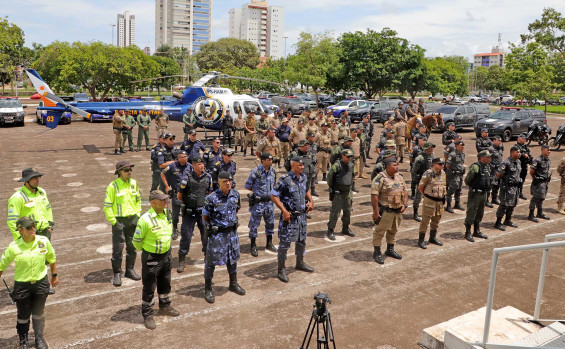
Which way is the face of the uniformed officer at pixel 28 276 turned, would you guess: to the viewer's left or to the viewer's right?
to the viewer's right

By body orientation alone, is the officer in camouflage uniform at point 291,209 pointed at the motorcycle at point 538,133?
no

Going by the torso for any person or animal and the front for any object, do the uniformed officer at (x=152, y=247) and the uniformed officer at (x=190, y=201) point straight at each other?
no

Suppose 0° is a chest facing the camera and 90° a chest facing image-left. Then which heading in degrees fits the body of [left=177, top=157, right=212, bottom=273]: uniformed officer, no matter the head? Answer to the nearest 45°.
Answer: approximately 315°

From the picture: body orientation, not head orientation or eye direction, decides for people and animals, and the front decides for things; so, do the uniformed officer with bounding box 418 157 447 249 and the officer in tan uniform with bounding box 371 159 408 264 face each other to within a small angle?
no

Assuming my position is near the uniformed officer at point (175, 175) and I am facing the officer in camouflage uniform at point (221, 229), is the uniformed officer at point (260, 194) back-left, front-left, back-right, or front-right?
front-left

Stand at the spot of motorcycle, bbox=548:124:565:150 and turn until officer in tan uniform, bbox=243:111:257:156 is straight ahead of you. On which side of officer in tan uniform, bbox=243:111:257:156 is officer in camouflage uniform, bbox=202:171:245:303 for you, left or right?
left

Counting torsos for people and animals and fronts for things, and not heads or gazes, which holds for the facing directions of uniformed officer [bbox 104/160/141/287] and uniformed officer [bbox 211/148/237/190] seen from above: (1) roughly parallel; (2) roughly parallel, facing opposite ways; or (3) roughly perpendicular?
roughly parallel

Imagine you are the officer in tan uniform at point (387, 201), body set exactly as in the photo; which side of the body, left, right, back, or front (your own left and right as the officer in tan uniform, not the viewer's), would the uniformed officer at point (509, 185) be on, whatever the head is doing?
left

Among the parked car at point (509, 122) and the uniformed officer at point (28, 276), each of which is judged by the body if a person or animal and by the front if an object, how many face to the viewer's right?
0

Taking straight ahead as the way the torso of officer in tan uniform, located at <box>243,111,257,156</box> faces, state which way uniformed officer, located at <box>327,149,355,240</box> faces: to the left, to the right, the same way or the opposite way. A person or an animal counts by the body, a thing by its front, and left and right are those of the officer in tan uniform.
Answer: the same way

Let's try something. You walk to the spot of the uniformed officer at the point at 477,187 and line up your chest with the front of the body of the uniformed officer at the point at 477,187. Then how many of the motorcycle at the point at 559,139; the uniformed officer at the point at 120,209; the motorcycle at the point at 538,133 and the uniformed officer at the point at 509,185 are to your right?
1

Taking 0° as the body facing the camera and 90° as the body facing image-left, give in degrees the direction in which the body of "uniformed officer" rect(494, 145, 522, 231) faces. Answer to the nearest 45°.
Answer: approximately 315°

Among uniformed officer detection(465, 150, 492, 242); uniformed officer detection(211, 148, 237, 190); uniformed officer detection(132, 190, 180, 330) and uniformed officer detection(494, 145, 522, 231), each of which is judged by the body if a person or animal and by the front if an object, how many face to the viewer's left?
0
